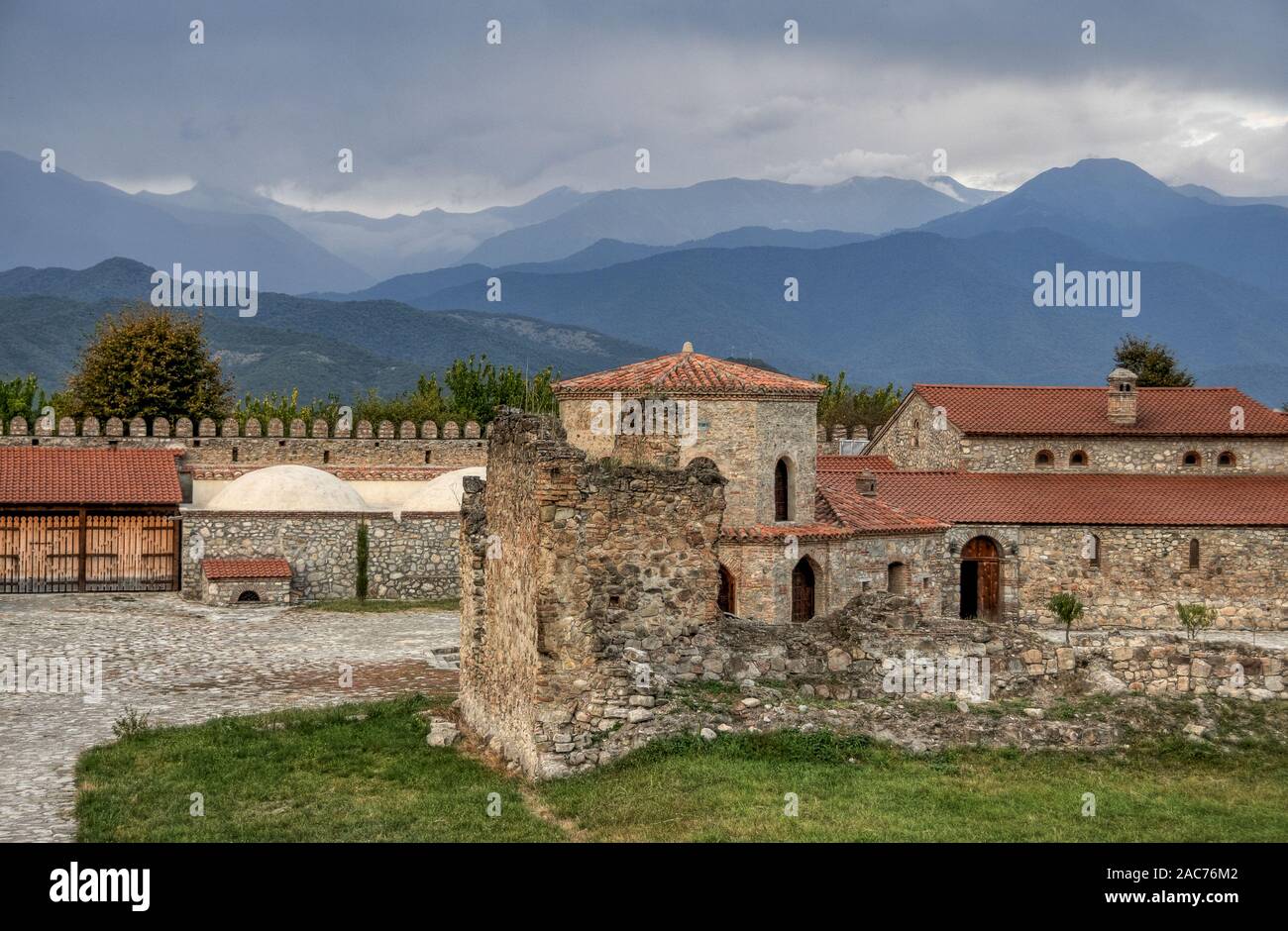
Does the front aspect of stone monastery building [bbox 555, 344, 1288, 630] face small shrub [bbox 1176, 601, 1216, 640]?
no

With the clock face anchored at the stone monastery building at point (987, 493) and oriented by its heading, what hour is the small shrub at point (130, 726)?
The small shrub is roughly at 1 o'clock from the stone monastery building.

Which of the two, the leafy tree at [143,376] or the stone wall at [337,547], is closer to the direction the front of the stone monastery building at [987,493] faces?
the stone wall

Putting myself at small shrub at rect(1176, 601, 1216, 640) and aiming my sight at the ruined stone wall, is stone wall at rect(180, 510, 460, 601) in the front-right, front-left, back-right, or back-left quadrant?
front-right

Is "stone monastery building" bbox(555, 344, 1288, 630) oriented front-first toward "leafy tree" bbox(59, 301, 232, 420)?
no

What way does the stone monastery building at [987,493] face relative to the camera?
toward the camera

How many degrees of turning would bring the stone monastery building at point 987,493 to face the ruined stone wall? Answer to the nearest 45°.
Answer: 0° — it already faces it

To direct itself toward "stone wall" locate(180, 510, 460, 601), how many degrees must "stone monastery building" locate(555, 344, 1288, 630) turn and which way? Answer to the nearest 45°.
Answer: approximately 90° to its right
